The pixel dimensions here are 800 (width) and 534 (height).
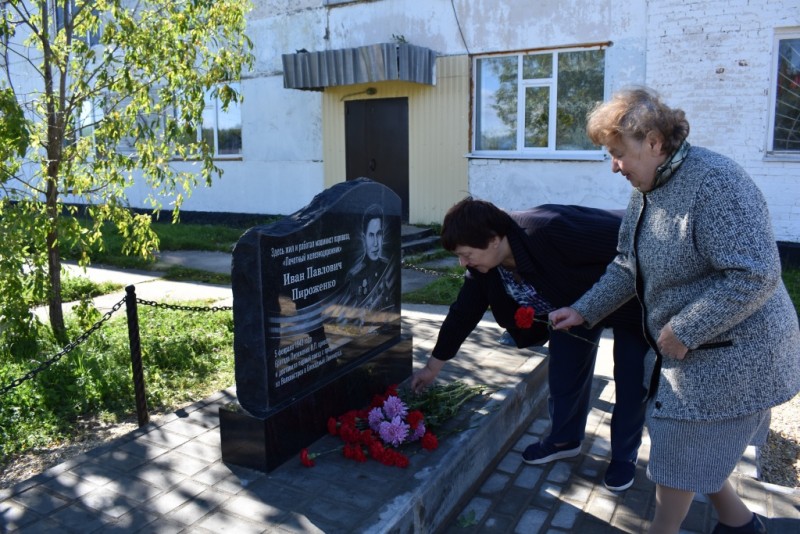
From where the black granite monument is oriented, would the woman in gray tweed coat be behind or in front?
in front

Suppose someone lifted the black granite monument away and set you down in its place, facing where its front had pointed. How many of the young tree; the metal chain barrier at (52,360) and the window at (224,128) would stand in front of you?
0

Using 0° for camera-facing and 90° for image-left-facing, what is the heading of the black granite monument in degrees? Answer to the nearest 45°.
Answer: approximately 315°

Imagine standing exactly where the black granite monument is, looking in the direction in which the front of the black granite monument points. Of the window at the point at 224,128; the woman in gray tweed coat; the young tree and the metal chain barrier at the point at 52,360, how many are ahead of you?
1

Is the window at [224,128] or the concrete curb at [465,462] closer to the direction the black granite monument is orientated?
the concrete curb

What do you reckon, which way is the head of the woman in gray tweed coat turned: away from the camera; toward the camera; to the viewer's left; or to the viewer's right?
to the viewer's left

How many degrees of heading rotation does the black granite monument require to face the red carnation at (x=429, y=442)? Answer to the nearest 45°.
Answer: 0° — it already faces it

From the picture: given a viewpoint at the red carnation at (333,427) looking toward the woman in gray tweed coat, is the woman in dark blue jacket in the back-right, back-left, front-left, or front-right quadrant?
front-left

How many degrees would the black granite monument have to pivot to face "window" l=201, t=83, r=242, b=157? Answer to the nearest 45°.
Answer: approximately 135° to its left
